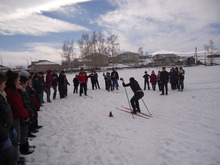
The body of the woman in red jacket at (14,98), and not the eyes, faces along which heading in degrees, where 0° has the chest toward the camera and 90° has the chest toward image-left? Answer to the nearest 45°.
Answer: approximately 270°

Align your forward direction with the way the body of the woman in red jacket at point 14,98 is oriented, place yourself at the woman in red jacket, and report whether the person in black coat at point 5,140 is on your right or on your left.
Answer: on your right
